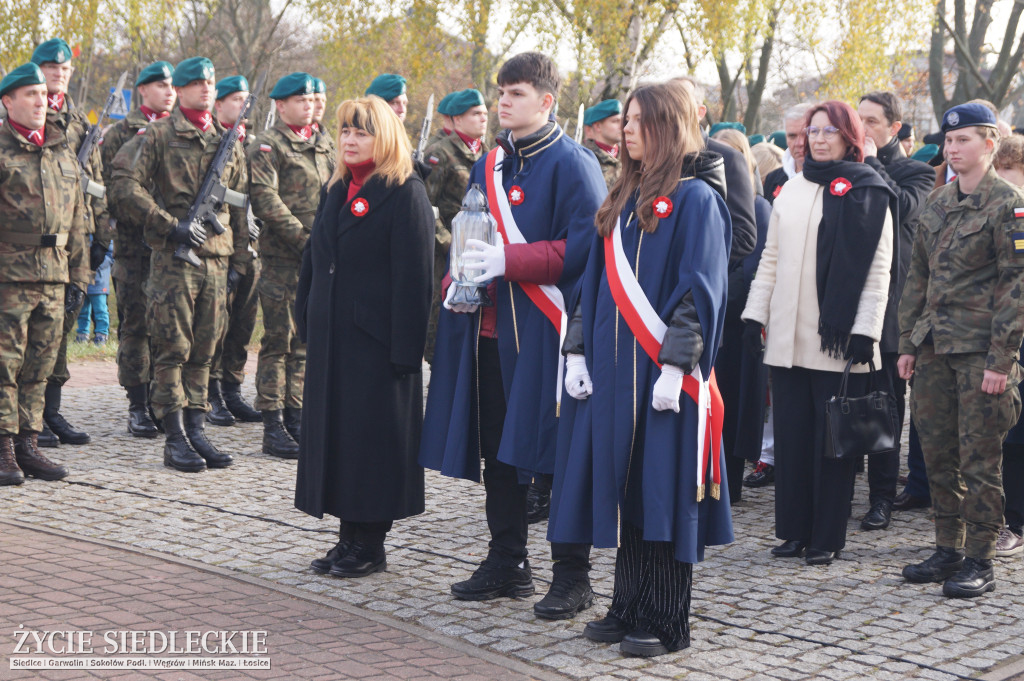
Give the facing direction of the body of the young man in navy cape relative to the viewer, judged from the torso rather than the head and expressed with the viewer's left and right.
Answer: facing the viewer and to the left of the viewer

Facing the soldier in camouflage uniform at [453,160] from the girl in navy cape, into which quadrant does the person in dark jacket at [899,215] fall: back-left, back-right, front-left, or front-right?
front-right

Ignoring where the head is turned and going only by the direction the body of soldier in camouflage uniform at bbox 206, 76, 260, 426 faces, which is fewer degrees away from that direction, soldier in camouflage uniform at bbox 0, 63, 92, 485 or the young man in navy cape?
the young man in navy cape

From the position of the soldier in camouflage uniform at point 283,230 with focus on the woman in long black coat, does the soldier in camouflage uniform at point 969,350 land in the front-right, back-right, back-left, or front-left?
front-left

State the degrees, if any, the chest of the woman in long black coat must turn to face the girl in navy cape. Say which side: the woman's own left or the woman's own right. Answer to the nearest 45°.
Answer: approximately 90° to the woman's own left

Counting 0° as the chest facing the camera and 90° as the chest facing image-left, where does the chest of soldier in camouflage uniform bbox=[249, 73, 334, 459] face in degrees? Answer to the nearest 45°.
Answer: approximately 315°

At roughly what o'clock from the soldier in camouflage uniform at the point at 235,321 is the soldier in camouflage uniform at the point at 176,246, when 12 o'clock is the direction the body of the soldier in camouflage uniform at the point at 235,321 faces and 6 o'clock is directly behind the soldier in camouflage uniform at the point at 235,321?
the soldier in camouflage uniform at the point at 176,246 is roughly at 2 o'clock from the soldier in camouflage uniform at the point at 235,321.

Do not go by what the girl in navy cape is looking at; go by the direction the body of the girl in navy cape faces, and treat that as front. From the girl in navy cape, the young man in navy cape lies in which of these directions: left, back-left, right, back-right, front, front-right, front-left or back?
right

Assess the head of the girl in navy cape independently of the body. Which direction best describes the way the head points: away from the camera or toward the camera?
toward the camera

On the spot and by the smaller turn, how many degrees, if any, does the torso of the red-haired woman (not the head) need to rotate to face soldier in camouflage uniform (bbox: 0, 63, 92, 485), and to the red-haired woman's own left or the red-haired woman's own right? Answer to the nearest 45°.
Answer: approximately 45° to the red-haired woman's own right

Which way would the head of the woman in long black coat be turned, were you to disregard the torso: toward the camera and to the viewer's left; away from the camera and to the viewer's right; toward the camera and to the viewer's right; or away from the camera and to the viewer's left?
toward the camera and to the viewer's left

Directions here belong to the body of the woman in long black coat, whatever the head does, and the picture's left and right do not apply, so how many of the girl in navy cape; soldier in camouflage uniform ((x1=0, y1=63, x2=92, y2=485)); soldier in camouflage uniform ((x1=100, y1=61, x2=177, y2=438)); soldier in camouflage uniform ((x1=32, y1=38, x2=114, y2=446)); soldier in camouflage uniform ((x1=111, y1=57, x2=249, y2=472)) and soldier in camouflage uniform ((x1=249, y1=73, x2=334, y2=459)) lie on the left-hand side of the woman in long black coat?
1

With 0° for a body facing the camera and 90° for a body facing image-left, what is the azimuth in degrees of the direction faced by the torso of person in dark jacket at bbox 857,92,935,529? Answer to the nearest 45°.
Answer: approximately 45°

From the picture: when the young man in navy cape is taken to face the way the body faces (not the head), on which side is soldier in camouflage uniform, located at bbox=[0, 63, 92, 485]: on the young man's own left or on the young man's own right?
on the young man's own right

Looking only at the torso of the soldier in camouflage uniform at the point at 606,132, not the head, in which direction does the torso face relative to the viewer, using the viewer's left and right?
facing the viewer and to the right of the viewer
